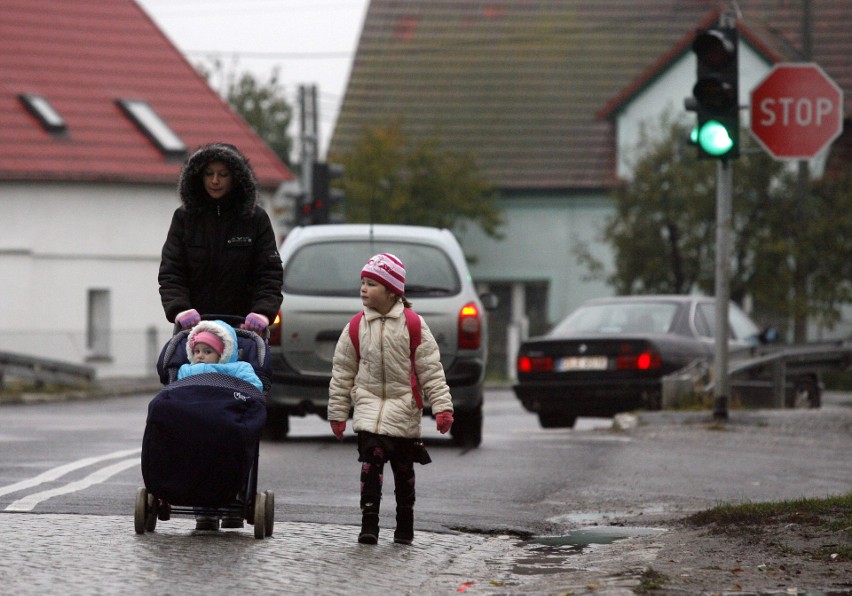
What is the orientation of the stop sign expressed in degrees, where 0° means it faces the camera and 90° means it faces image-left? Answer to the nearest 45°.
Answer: approximately 0°

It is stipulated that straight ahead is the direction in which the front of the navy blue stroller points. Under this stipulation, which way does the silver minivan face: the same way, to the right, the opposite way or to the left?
the opposite way

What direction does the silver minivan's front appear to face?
away from the camera

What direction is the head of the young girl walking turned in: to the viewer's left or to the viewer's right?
to the viewer's left

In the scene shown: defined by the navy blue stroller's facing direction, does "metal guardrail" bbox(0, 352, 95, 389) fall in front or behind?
behind

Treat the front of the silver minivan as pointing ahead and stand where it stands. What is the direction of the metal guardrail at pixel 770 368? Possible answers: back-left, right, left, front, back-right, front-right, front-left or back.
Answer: front-right

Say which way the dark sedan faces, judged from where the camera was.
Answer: facing away from the viewer and to the right of the viewer

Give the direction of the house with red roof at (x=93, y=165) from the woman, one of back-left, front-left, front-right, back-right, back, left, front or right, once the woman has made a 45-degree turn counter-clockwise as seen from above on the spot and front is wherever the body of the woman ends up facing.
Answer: back-left
